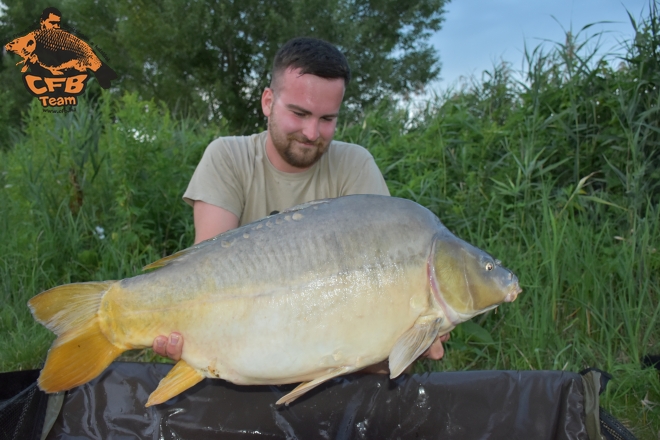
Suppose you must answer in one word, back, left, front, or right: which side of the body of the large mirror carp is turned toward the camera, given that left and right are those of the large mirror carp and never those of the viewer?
right

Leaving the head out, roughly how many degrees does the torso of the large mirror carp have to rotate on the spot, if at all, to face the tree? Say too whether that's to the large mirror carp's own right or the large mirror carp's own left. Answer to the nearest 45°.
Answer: approximately 90° to the large mirror carp's own left

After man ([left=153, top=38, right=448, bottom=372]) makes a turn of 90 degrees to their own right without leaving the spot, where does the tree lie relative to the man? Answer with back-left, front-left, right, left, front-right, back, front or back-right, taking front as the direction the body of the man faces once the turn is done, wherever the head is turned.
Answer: right

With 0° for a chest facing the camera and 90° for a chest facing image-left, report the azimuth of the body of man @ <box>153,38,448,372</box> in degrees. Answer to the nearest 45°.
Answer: approximately 0°
